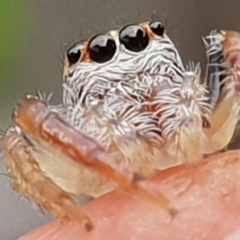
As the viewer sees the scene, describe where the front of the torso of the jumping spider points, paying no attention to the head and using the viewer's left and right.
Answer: facing the viewer
